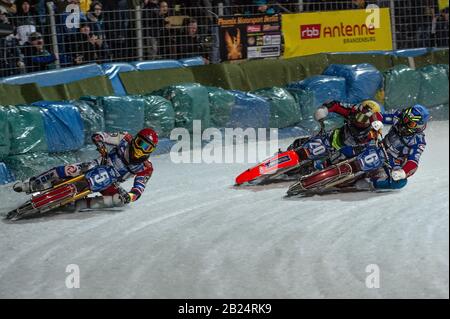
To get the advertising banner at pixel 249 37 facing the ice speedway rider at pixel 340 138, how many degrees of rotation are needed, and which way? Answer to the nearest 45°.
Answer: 0° — it already faces them

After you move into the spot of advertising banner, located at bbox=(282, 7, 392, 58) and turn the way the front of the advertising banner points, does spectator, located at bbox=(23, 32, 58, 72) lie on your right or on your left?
on your right

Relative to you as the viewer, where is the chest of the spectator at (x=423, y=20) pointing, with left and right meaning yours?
facing the viewer

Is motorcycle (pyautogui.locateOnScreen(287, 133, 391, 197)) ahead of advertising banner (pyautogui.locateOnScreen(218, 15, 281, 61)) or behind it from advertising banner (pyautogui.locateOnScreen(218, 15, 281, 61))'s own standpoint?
ahead

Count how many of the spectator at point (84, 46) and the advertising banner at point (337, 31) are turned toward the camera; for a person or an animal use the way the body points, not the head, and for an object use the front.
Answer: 2

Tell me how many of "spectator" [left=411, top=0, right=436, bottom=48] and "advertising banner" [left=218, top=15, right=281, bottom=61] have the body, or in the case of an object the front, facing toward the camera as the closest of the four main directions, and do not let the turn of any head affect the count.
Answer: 2

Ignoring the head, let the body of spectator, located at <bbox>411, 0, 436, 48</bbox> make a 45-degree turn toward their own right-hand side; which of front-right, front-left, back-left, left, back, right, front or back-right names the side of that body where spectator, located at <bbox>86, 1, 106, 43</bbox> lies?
front

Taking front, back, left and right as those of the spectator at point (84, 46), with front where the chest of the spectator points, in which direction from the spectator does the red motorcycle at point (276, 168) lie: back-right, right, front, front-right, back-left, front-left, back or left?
front-left

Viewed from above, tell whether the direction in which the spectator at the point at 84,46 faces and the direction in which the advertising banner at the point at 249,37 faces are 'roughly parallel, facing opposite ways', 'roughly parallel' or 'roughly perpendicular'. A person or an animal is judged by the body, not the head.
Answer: roughly parallel

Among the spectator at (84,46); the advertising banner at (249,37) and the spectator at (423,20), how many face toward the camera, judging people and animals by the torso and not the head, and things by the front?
3

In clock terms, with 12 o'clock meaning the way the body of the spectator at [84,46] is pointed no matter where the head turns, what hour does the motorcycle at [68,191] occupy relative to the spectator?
The motorcycle is roughly at 12 o'clock from the spectator.

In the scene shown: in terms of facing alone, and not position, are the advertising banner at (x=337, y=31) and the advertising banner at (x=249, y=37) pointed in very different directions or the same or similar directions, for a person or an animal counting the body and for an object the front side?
same or similar directions

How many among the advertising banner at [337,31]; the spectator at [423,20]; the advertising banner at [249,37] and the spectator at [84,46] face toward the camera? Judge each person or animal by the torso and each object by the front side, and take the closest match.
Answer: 4

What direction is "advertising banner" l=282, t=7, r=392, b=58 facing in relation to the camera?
toward the camera
